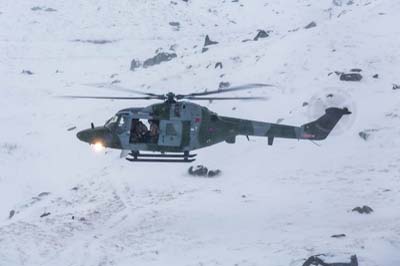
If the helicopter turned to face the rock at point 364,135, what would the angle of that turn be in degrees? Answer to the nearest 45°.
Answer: approximately 135° to its right

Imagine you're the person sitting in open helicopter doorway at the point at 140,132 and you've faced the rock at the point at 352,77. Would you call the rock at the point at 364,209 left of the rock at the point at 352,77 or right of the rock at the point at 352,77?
right

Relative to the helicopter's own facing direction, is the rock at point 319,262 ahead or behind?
behind

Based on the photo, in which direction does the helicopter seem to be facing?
to the viewer's left

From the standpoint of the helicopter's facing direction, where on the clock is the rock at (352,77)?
The rock is roughly at 4 o'clock from the helicopter.

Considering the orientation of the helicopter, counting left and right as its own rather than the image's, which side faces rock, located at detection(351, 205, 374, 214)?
back
